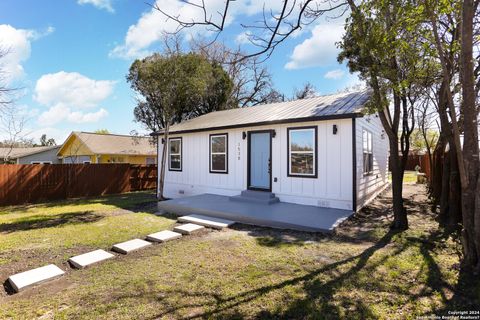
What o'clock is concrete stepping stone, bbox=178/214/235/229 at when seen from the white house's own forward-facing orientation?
The concrete stepping stone is roughly at 12 o'clock from the white house.

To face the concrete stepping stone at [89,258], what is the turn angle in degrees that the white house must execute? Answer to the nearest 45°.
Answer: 0° — it already faces it

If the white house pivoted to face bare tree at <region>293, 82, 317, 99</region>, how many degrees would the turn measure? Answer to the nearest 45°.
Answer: approximately 135° to its right

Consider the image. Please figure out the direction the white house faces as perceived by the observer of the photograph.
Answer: facing the viewer and to the left of the viewer

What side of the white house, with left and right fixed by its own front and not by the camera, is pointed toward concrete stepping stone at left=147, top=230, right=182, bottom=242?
front

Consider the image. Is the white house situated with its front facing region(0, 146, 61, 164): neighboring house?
no

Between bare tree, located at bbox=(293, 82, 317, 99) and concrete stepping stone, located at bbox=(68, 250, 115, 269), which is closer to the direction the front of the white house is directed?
the concrete stepping stone

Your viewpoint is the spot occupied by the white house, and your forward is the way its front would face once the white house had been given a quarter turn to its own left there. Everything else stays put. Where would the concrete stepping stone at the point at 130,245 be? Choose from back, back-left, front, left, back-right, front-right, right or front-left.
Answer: right

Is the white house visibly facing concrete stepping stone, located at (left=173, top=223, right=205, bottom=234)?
yes

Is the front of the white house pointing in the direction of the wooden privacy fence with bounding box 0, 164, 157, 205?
no

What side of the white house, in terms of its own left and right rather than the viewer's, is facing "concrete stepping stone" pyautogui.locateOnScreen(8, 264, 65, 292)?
front

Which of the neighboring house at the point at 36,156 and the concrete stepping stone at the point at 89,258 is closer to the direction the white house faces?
the concrete stepping stone

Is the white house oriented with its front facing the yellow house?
no

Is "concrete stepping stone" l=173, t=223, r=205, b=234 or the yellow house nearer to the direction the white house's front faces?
the concrete stepping stone

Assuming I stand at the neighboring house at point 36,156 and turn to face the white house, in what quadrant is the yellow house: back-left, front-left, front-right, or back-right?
front-left
